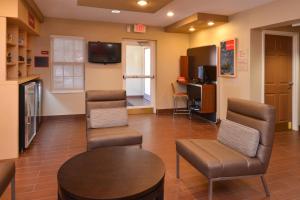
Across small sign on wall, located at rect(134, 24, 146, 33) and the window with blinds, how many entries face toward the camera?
2

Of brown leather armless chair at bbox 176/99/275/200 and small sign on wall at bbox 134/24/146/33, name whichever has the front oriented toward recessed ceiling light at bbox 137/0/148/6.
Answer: the small sign on wall

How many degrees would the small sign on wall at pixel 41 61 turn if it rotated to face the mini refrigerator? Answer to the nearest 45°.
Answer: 0° — it already faces it

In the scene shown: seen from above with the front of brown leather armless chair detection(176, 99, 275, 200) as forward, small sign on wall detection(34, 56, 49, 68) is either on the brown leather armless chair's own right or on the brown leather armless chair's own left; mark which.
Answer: on the brown leather armless chair's own right
